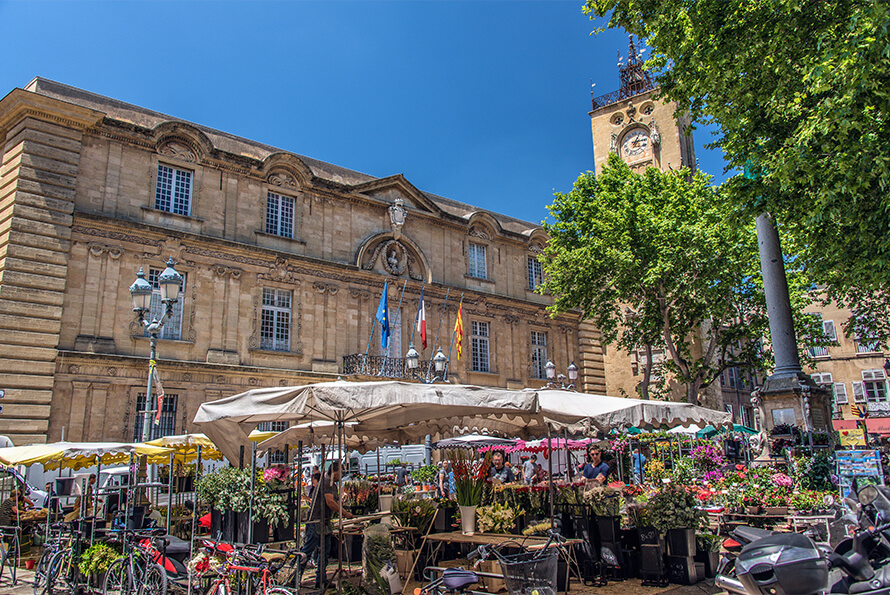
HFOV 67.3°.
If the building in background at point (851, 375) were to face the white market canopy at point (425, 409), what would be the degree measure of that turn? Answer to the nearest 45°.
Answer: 0° — it already faces it

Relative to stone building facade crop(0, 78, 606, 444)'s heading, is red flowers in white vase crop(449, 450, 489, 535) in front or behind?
in front

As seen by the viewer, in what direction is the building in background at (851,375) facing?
toward the camera

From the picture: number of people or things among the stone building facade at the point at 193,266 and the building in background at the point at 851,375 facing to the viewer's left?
0

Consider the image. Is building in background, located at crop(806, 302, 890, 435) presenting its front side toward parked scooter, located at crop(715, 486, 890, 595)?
yes

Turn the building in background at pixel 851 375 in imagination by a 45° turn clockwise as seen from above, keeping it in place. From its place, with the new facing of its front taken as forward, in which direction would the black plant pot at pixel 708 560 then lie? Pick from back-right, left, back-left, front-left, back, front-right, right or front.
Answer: front-left

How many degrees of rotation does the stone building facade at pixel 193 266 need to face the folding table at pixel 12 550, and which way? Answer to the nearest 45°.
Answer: approximately 45° to its right

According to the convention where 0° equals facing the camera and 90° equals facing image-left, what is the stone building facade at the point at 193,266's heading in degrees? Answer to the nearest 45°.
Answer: approximately 315°

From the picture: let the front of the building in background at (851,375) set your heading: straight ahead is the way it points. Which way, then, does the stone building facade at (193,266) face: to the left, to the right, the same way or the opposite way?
to the left

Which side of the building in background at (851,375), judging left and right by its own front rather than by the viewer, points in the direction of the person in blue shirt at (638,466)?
front
